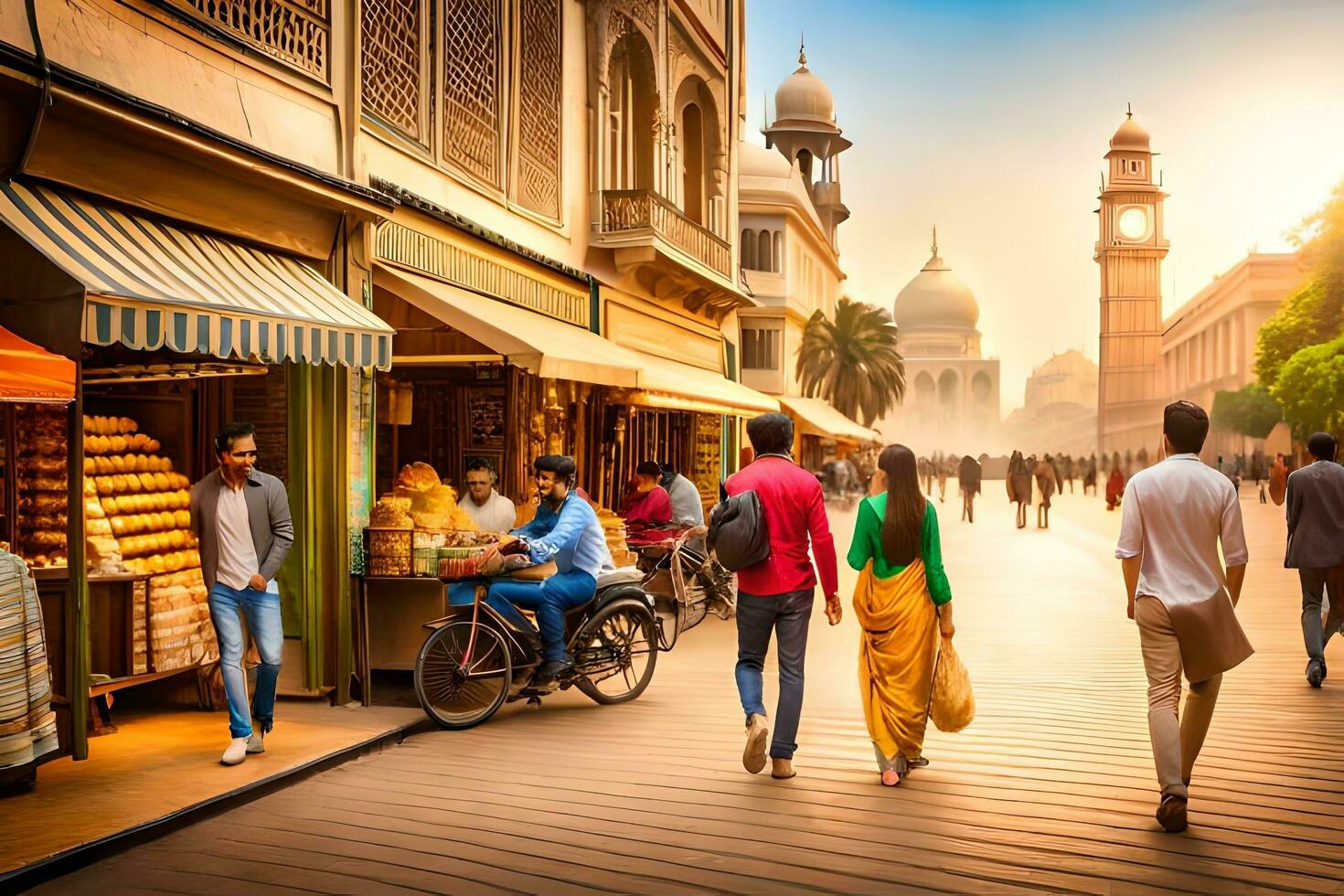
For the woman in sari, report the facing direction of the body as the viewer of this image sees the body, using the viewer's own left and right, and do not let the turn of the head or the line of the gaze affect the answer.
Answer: facing away from the viewer

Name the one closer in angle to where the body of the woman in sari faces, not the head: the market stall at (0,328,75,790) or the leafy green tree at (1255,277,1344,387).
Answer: the leafy green tree

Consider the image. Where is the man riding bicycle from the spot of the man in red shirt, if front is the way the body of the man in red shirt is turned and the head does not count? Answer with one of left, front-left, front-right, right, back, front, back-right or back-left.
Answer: front-left

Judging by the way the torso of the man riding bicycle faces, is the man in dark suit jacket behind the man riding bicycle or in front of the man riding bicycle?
behind

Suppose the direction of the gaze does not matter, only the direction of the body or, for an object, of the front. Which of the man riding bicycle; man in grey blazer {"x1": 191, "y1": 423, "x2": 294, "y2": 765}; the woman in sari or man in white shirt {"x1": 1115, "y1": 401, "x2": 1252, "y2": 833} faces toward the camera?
the man in grey blazer

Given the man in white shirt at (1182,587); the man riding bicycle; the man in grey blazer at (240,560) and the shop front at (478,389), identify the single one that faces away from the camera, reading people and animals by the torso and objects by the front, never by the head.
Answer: the man in white shirt

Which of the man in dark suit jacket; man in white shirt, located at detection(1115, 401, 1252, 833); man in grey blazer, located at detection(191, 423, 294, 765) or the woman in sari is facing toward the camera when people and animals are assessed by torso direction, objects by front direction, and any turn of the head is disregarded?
the man in grey blazer

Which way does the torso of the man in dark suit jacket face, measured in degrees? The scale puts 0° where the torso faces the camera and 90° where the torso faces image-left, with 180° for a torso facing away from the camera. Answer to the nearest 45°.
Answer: approximately 180°

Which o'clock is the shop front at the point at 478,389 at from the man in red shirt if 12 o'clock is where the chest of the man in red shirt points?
The shop front is roughly at 11 o'clock from the man in red shirt.

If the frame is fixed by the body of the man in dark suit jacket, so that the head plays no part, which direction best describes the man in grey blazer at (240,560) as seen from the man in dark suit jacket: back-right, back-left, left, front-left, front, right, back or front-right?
back-left

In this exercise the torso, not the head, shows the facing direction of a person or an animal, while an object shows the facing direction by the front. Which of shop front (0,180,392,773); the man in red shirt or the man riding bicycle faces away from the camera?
the man in red shirt

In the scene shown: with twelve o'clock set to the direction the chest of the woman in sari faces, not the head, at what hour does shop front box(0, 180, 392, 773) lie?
The shop front is roughly at 9 o'clock from the woman in sari.

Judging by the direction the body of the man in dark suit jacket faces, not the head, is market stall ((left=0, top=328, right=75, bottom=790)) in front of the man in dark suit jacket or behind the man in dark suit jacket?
behind

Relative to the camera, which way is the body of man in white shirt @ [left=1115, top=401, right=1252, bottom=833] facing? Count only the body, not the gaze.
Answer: away from the camera

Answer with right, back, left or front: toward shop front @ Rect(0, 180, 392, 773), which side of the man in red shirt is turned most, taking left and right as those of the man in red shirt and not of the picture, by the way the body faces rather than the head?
left

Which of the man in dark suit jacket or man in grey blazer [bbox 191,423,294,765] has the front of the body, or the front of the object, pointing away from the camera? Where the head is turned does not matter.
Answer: the man in dark suit jacket

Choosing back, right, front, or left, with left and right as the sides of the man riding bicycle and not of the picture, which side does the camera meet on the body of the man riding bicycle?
left
